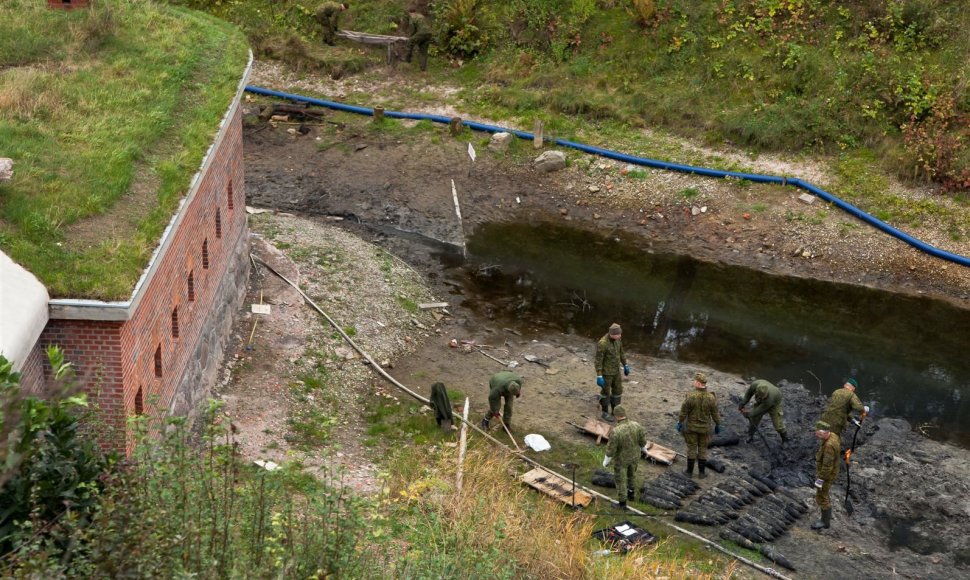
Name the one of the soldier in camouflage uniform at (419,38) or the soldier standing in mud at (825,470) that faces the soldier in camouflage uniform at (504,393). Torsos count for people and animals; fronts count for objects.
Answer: the soldier standing in mud

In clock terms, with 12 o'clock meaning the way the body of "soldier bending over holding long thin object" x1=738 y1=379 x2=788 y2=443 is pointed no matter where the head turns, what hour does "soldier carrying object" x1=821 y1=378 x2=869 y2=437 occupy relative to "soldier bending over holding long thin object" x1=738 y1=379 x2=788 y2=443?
"soldier carrying object" x1=821 y1=378 x2=869 y2=437 is roughly at 8 o'clock from "soldier bending over holding long thin object" x1=738 y1=379 x2=788 y2=443.

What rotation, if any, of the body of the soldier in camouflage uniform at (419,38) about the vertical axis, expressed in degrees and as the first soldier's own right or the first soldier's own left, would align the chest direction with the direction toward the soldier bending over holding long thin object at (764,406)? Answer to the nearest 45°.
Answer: approximately 90° to the first soldier's own left

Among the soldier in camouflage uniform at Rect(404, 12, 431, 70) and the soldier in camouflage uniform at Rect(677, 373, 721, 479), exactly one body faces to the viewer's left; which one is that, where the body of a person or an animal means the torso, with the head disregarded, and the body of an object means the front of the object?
the soldier in camouflage uniform at Rect(404, 12, 431, 70)

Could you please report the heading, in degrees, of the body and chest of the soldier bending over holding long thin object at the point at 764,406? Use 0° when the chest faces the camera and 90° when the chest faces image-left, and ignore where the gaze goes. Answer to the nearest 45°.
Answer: approximately 45°

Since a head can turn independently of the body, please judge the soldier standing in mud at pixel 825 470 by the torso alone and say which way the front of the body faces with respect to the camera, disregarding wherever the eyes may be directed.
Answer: to the viewer's left
